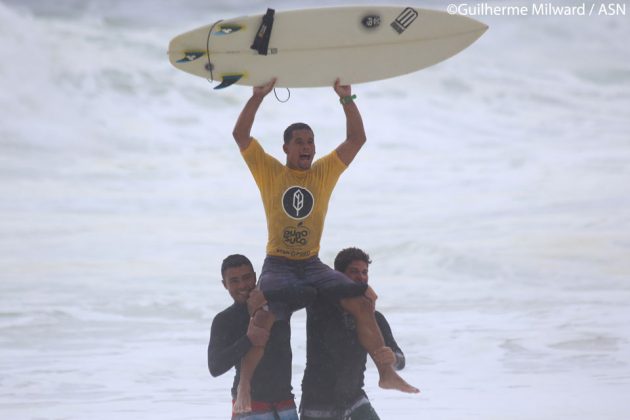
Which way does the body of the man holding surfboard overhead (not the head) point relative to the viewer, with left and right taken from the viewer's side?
facing the viewer

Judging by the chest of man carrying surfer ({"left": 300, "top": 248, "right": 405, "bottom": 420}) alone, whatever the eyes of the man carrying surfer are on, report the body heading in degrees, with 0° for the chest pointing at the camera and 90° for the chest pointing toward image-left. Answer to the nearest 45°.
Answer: approximately 315°

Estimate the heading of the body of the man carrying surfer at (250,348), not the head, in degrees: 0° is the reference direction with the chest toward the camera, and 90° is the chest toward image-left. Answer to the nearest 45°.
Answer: approximately 315°
